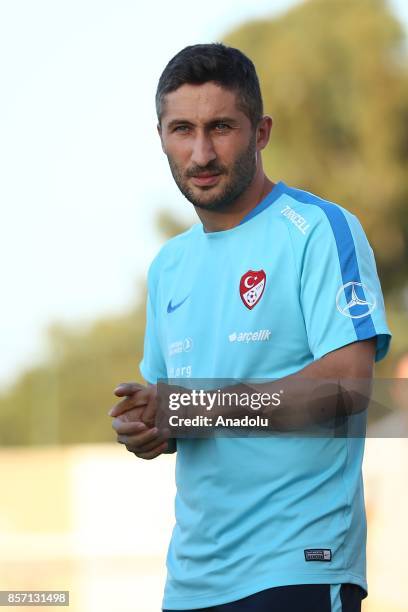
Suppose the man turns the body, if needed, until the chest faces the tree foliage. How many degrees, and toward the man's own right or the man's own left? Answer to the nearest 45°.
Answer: approximately 135° to the man's own right

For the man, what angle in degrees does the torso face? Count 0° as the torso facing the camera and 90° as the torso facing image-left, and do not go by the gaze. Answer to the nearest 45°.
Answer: approximately 45°
